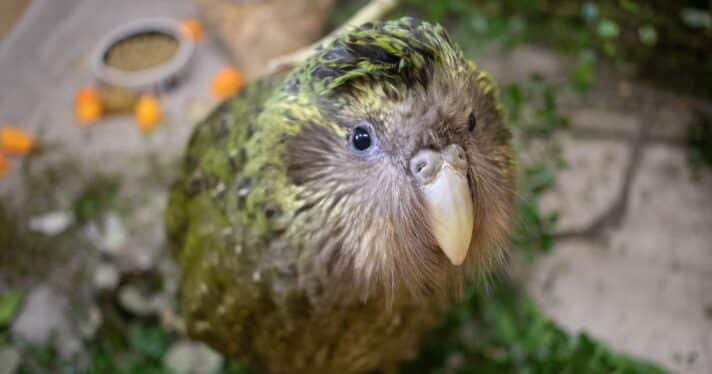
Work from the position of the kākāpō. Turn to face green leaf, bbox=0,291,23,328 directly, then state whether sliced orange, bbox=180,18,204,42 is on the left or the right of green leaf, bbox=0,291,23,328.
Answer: right

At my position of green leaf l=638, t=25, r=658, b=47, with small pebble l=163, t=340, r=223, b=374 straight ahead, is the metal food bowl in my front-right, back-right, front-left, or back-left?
front-right

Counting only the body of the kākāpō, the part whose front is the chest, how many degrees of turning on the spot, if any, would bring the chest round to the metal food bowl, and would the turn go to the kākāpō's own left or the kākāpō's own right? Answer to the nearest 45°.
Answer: approximately 180°

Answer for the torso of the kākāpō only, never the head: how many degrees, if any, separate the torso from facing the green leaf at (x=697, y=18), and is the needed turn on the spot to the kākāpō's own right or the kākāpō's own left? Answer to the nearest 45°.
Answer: approximately 90° to the kākāpō's own left

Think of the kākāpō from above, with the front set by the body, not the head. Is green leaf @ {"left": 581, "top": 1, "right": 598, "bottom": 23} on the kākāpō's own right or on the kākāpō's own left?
on the kākāpō's own left

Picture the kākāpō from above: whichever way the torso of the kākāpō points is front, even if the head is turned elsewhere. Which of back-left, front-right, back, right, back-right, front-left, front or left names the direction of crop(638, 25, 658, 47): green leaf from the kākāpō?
left

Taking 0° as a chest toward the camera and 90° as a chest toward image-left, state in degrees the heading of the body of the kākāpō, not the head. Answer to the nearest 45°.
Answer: approximately 315°
